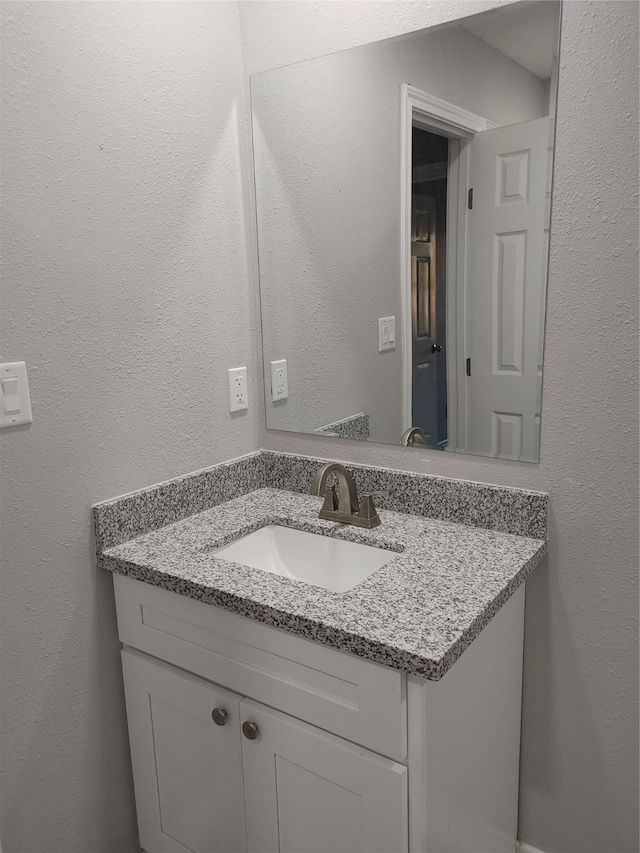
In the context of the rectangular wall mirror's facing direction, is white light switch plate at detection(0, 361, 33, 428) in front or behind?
in front

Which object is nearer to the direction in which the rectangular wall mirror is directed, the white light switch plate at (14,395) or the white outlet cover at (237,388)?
the white light switch plate

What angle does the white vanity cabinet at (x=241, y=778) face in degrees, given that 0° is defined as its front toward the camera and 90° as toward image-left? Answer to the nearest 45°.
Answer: approximately 45°

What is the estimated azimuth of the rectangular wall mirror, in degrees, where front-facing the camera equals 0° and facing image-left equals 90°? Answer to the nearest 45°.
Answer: approximately 45°
